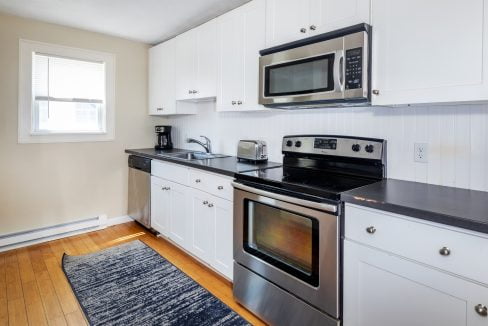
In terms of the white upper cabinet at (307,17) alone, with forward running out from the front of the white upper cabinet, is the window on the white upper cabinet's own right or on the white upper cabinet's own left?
on the white upper cabinet's own right

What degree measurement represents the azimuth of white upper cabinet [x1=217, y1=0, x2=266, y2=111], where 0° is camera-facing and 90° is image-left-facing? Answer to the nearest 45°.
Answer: approximately 45°

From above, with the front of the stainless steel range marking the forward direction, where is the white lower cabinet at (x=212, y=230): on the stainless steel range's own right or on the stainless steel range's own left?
on the stainless steel range's own right

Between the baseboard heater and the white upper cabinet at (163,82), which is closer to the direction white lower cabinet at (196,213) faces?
the baseboard heater

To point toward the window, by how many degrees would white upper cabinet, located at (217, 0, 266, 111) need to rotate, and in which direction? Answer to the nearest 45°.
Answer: approximately 90° to its right

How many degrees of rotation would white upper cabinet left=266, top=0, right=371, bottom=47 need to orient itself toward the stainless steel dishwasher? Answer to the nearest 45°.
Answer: approximately 90° to its right
